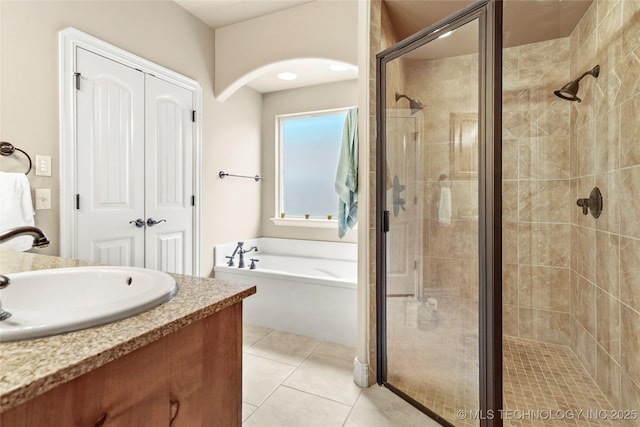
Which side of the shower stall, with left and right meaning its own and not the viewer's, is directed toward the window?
right

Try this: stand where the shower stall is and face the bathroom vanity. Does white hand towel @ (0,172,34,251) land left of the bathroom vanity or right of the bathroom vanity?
right

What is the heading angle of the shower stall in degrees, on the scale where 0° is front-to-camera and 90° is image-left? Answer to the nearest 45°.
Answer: approximately 45°

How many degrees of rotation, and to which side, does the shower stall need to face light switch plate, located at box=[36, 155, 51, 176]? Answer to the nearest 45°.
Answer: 0° — it already faces it

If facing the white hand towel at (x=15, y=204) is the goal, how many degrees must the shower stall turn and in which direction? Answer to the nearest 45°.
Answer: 0° — it already faces it

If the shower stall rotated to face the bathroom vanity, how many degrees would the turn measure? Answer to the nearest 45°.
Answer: approximately 45° to its left

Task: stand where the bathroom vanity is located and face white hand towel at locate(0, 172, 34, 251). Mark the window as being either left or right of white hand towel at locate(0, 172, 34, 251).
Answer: right

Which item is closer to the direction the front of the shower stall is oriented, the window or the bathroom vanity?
the bathroom vanity

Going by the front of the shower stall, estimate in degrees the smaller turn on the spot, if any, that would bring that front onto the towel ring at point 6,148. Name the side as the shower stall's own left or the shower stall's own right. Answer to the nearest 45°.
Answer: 0° — it already faces it

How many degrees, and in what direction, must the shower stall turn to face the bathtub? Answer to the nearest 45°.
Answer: approximately 45° to its right
